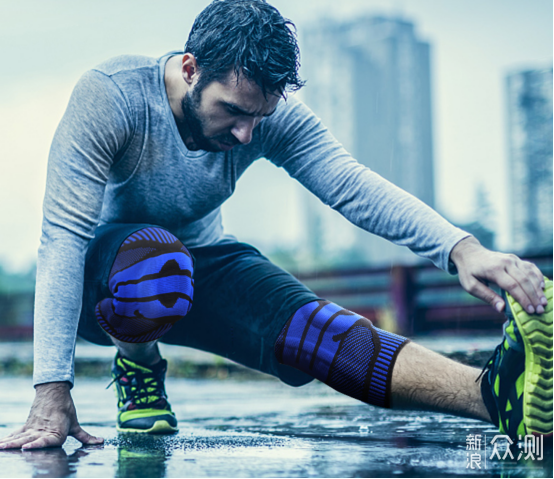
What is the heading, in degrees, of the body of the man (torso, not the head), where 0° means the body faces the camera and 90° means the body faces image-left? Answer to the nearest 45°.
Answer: approximately 315°

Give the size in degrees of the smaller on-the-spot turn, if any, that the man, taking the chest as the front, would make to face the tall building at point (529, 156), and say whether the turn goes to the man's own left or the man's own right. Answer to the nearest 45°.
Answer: approximately 135° to the man's own left
